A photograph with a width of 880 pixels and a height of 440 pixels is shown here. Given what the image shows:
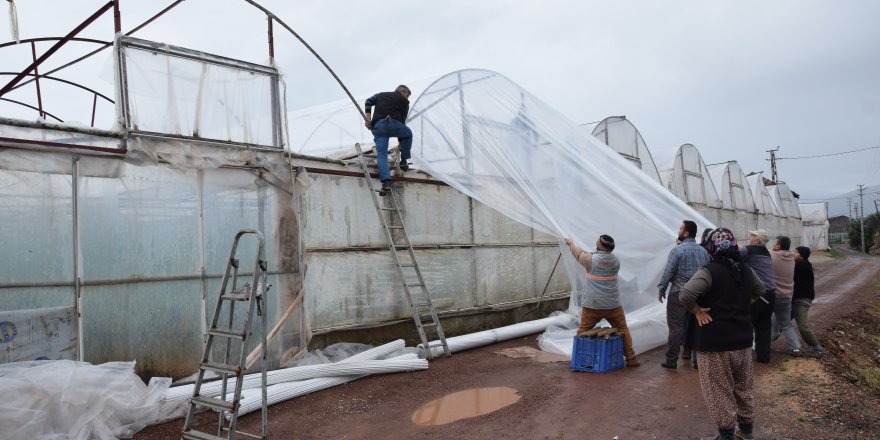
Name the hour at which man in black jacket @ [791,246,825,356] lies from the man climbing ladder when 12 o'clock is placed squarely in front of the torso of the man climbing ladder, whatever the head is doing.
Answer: The man in black jacket is roughly at 2 o'clock from the man climbing ladder.

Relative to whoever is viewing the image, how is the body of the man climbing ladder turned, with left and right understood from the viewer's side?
facing away from the viewer and to the right of the viewer

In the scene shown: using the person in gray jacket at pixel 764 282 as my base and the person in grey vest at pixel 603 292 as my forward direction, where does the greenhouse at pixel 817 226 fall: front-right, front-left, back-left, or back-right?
back-right

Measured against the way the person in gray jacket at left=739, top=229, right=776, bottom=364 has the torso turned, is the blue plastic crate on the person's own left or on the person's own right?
on the person's own left

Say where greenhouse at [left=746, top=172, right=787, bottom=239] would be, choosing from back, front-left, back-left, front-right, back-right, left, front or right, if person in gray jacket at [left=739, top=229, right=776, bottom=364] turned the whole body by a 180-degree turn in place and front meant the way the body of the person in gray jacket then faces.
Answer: back-left

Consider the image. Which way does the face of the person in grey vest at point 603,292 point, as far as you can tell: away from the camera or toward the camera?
away from the camera

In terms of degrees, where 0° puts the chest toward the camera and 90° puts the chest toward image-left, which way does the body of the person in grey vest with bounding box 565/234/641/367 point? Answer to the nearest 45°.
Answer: approximately 180°

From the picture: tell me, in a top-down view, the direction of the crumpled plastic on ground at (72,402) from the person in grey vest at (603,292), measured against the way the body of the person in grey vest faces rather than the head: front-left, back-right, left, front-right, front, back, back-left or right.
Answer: back-left

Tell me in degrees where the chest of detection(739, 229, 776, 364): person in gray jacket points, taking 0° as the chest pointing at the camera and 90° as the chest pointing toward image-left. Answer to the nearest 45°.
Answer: approximately 135°
